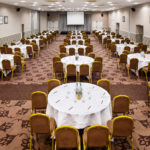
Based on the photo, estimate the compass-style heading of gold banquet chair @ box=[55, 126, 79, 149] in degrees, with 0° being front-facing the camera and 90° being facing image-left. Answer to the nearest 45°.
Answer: approximately 180°

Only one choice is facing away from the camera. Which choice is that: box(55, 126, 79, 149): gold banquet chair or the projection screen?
the gold banquet chair

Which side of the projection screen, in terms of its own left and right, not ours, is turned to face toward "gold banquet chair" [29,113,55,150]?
front

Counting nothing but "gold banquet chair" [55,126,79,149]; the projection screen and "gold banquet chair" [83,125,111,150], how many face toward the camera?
1

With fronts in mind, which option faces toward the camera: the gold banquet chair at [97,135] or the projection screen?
the projection screen

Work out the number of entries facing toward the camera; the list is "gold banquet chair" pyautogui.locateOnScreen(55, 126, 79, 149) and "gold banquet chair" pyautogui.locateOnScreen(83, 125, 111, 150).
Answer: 0

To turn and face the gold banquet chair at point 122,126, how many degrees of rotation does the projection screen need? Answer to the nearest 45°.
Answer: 0° — it already faces it

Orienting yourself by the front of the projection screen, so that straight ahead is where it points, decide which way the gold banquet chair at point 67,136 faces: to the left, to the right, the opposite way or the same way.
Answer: the opposite way

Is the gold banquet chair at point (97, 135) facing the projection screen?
yes

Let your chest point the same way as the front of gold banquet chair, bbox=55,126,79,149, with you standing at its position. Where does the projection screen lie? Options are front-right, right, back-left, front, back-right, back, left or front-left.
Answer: front

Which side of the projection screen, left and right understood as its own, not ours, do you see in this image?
front

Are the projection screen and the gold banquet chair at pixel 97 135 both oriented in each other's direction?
yes

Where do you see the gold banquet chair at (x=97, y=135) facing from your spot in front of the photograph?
facing away from the viewer

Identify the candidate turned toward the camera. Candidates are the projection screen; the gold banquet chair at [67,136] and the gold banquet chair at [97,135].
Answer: the projection screen
